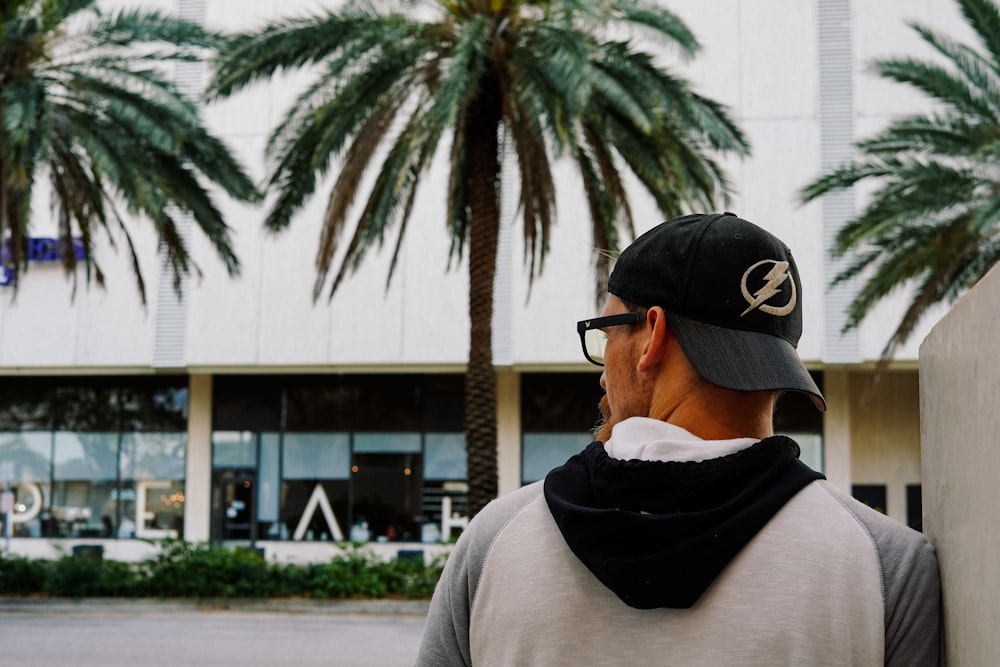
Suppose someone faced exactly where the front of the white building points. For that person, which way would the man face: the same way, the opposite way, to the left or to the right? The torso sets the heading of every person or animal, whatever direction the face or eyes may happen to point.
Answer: the opposite way

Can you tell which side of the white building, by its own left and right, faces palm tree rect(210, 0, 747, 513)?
front

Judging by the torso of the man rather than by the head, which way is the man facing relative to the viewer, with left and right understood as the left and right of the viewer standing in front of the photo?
facing away from the viewer

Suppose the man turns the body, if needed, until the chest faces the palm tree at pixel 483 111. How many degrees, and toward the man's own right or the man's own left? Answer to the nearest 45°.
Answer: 0° — they already face it

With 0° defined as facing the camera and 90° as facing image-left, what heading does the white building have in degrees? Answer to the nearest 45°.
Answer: approximately 0°

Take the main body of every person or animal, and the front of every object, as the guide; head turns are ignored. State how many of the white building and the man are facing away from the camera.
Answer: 1

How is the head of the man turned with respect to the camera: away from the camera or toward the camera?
away from the camera

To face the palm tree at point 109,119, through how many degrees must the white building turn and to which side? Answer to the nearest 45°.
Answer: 0° — it already faces it

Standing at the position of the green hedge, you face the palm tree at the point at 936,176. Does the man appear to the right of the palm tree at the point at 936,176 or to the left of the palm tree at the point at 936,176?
right

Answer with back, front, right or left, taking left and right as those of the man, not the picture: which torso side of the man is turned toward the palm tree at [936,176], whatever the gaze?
front
